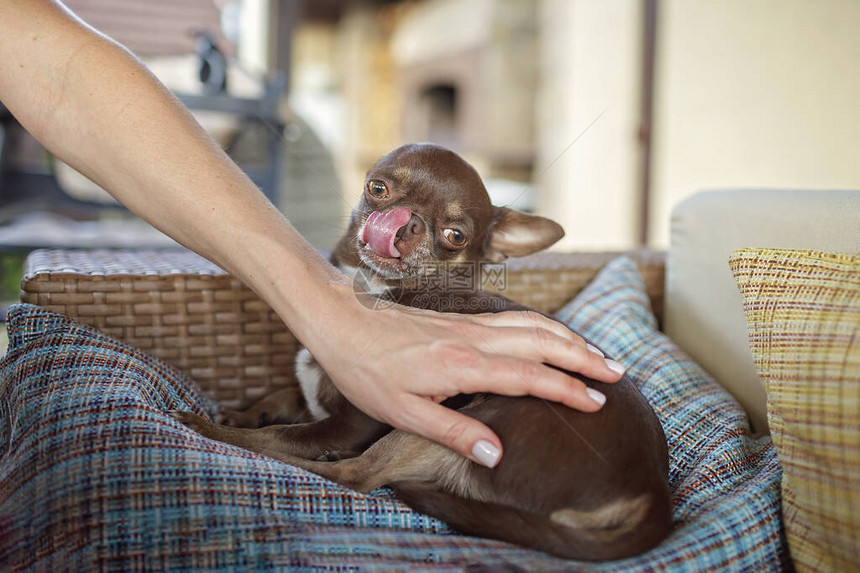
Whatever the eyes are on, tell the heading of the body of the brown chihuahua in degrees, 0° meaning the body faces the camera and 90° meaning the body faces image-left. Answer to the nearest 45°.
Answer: approximately 90°

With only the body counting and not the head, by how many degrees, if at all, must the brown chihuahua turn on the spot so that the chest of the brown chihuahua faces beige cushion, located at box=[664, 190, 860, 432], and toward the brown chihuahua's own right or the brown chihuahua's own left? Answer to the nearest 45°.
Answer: approximately 135° to the brown chihuahua's own right

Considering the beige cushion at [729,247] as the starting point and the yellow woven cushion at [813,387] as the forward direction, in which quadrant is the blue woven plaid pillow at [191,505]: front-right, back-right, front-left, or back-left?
front-right
